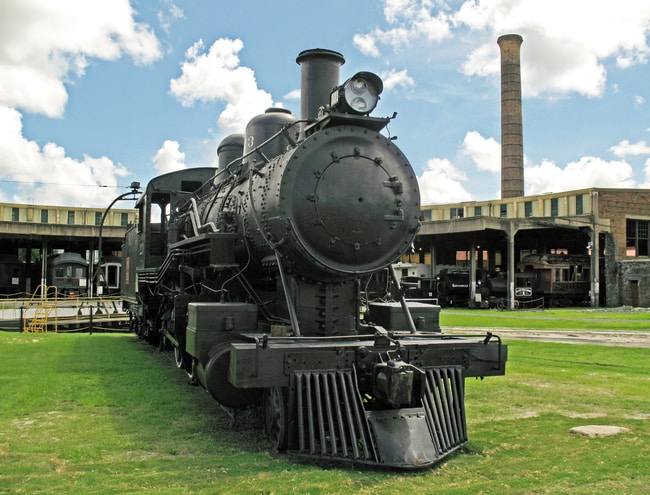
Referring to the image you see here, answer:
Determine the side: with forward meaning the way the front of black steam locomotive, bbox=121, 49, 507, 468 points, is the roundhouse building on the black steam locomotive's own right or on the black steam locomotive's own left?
on the black steam locomotive's own left

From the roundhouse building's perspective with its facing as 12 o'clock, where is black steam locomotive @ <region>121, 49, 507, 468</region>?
The black steam locomotive is roughly at 11 o'clock from the roundhouse building.

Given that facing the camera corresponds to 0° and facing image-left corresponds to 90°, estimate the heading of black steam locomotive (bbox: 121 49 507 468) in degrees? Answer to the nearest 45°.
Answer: approximately 315°
